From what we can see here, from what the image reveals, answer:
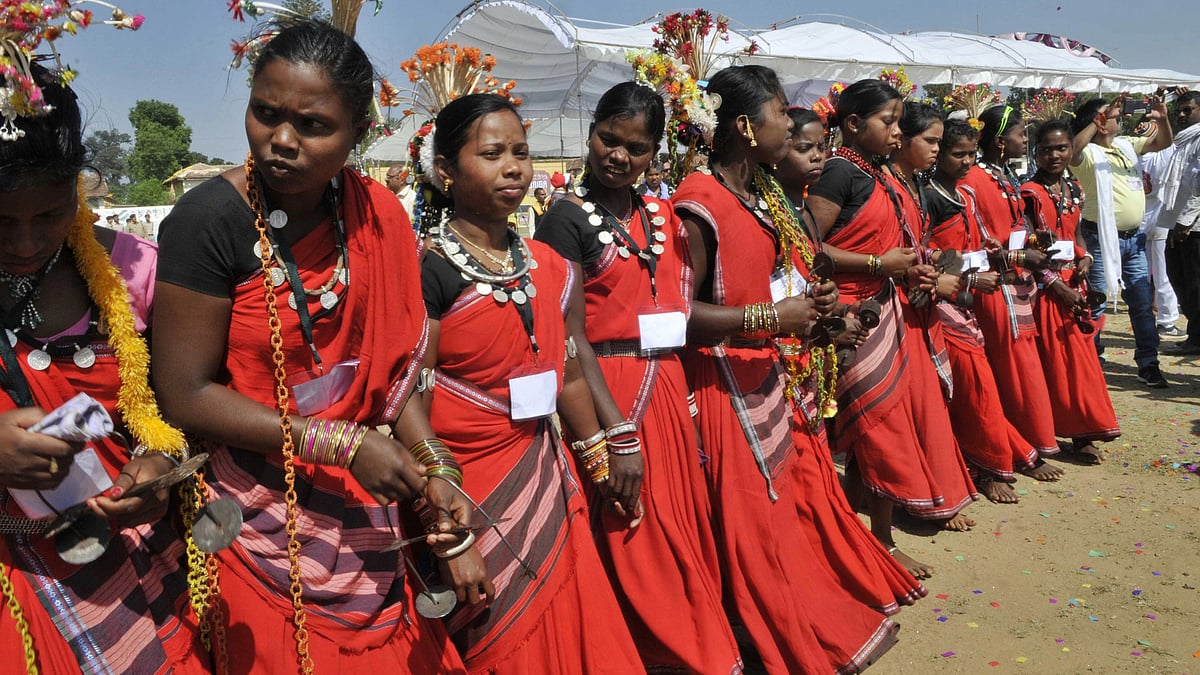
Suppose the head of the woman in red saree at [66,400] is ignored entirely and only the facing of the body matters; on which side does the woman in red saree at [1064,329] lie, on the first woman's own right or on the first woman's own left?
on the first woman's own left

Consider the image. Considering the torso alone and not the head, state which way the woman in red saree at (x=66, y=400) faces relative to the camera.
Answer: toward the camera

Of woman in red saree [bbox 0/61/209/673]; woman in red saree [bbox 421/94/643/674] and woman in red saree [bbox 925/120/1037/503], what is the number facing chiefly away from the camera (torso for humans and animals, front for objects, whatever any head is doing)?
0

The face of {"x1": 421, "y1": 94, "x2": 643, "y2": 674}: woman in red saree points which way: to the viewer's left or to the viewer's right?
to the viewer's right
